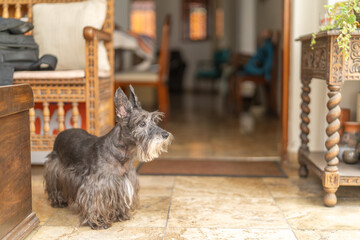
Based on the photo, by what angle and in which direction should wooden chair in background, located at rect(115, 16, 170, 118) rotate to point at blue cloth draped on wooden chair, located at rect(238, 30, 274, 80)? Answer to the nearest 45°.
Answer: approximately 135° to its right

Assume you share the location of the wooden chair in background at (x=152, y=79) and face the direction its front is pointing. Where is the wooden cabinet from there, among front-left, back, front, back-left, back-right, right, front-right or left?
left

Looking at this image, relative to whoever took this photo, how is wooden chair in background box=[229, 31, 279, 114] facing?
facing to the left of the viewer

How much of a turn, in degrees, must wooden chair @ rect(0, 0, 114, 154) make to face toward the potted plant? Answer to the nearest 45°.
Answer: approximately 90° to its left

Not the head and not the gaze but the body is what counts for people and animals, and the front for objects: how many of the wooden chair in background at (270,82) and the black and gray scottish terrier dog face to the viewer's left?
1

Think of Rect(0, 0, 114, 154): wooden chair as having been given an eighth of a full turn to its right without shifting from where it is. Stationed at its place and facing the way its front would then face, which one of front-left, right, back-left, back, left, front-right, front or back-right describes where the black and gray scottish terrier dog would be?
left

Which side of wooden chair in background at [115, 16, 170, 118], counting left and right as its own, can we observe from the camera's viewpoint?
left

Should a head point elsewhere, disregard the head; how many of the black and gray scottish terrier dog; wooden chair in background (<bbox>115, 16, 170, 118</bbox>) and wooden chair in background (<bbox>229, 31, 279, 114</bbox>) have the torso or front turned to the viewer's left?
2

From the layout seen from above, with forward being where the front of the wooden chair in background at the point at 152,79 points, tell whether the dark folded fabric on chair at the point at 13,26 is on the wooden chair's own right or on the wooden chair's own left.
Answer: on the wooden chair's own left

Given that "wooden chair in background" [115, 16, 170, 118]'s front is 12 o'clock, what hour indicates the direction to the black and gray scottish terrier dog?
The black and gray scottish terrier dog is roughly at 9 o'clock from the wooden chair in background.

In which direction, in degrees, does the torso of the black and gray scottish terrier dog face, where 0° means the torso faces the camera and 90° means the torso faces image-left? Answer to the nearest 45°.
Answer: approximately 315°
